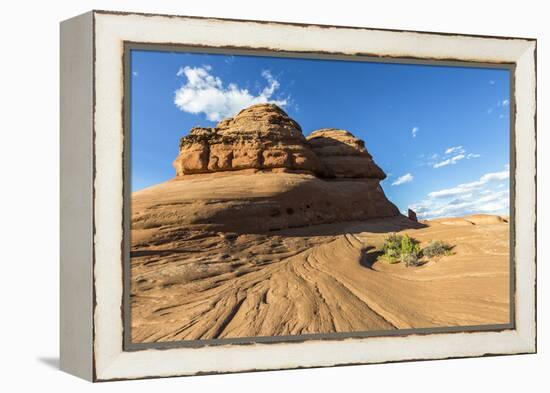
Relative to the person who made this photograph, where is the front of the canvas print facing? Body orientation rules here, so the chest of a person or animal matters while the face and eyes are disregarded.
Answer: facing the viewer and to the right of the viewer
